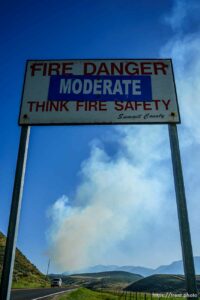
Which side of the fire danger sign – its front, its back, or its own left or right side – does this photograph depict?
front
